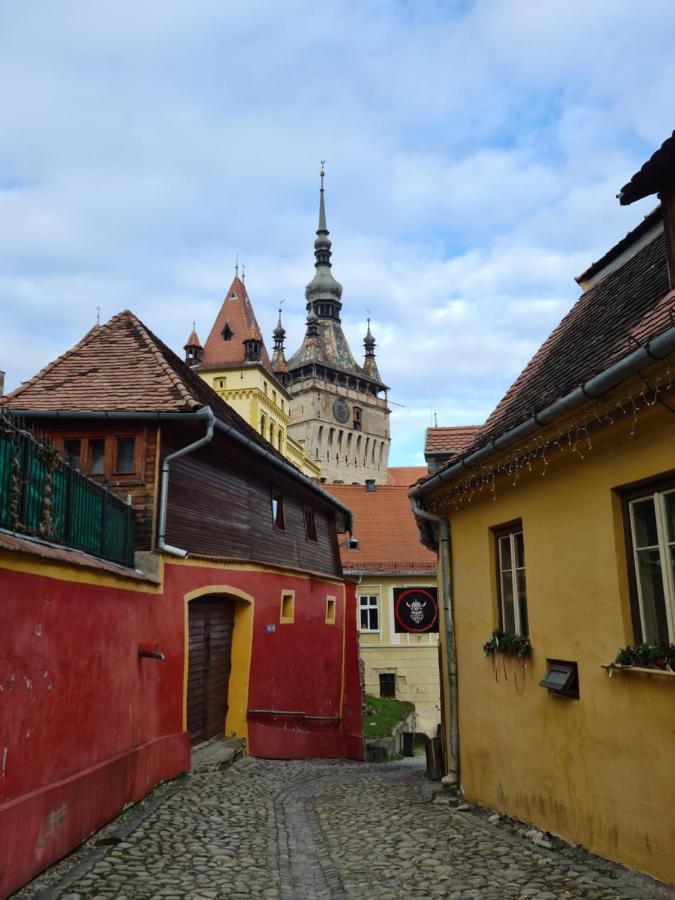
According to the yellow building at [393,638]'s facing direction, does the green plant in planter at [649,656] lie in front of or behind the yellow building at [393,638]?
in front

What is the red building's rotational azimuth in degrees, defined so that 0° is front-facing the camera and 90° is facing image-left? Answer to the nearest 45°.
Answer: approximately 315°

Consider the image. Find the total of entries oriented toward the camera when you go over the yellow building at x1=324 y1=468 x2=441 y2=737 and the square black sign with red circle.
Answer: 2

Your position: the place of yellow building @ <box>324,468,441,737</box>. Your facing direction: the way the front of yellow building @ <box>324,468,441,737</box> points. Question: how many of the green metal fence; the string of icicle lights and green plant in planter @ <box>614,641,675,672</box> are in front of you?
3

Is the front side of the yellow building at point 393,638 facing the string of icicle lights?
yes

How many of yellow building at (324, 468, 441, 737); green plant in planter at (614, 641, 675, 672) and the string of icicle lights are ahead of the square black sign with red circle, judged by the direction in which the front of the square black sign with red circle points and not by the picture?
2

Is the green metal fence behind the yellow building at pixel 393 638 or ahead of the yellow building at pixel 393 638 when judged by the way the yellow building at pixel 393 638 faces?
ahead

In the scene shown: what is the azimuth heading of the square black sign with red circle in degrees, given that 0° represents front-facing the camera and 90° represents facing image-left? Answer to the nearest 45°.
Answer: approximately 0°

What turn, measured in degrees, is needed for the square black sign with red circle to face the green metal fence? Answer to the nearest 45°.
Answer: approximately 45° to its right

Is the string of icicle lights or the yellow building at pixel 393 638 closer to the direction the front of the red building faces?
the string of icicle lights
